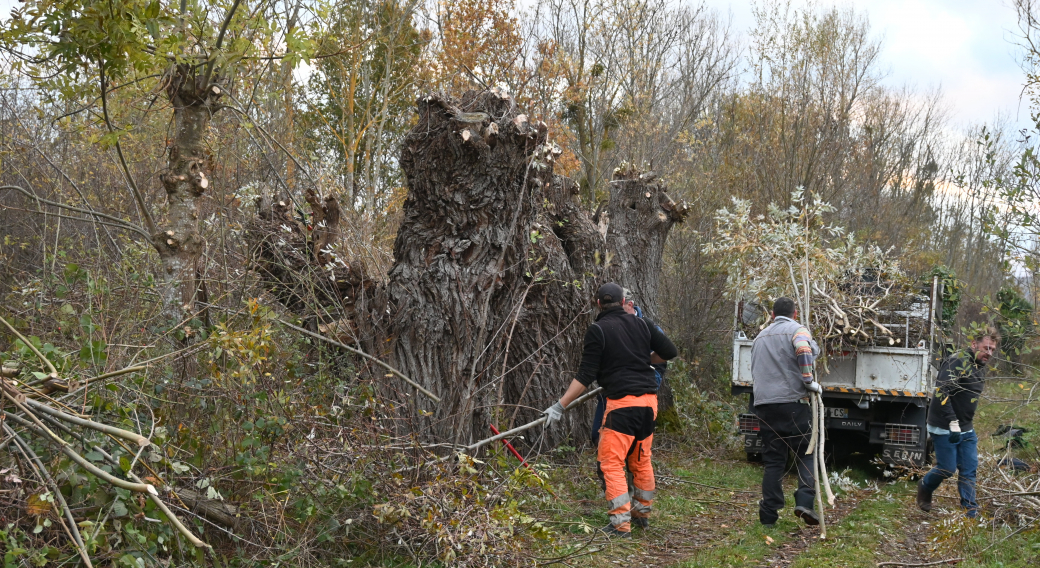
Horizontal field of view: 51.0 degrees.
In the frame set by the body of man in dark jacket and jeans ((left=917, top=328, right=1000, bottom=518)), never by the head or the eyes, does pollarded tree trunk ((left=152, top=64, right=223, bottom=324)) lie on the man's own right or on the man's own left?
on the man's own right

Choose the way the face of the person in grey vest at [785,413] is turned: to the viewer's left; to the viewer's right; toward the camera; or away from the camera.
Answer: away from the camera

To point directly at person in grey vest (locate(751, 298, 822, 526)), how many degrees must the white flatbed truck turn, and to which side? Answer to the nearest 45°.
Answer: approximately 180°

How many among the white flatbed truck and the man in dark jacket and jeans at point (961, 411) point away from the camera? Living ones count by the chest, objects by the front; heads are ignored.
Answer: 1

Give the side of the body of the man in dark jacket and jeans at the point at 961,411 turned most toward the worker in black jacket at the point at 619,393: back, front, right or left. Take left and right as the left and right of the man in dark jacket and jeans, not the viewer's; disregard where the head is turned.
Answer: right

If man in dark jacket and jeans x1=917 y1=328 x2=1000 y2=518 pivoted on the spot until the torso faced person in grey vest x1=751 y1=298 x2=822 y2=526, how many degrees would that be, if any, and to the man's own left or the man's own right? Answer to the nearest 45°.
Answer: approximately 90° to the man's own right

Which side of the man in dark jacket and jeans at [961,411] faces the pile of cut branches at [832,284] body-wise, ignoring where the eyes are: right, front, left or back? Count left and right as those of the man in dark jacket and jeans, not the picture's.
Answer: back

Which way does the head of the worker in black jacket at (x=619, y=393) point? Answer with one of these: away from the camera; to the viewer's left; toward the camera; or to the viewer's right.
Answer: away from the camera

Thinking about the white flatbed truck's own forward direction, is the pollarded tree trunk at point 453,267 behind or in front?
behind

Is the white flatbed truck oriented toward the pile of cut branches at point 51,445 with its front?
no
